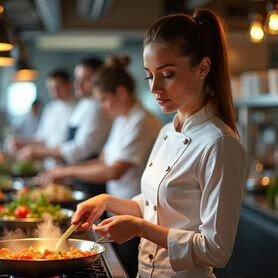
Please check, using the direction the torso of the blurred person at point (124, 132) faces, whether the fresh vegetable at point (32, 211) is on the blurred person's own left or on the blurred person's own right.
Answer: on the blurred person's own left

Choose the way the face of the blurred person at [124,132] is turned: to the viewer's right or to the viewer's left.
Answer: to the viewer's left

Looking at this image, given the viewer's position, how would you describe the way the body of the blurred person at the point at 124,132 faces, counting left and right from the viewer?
facing to the left of the viewer
